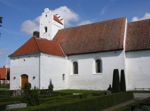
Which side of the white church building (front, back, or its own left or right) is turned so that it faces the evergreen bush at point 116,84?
left

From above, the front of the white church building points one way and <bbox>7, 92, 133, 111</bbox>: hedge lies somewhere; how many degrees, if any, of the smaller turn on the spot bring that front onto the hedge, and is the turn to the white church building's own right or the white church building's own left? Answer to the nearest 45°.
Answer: approximately 45° to the white church building's own left

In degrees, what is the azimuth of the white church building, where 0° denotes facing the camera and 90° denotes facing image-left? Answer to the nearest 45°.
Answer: approximately 45°
